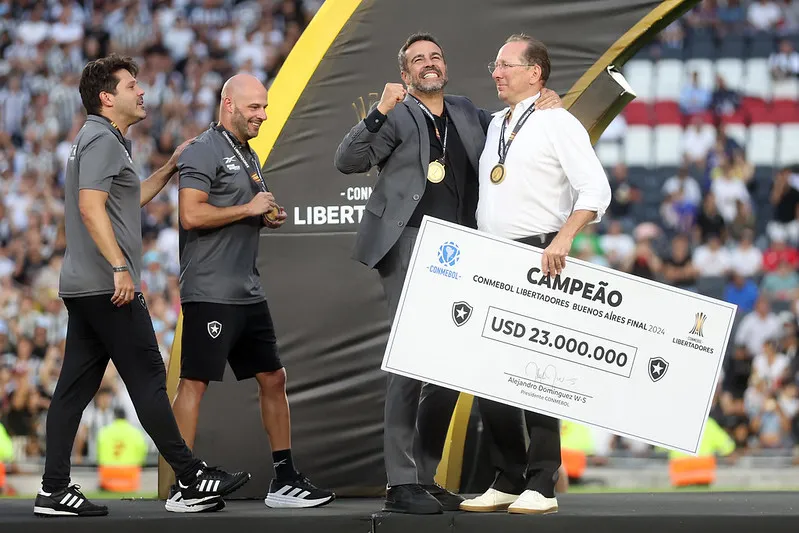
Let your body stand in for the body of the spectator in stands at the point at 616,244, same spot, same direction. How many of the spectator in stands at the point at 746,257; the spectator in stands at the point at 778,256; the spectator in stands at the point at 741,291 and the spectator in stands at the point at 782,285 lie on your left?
4

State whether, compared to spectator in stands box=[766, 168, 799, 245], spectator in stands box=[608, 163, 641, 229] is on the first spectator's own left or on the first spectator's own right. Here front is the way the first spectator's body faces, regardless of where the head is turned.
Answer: on the first spectator's own right

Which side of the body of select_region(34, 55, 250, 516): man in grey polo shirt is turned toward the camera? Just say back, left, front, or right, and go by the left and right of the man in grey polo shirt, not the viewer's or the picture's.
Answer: right

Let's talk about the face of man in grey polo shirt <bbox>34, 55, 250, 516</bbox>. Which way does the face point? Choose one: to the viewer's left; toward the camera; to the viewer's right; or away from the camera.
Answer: to the viewer's right

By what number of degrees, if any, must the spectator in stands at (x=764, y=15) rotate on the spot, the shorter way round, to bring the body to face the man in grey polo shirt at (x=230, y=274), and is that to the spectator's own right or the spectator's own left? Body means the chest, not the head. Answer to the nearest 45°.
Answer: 0° — they already face them

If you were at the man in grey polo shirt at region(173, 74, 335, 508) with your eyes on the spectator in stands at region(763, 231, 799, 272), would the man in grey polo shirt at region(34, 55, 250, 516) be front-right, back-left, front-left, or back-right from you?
back-left

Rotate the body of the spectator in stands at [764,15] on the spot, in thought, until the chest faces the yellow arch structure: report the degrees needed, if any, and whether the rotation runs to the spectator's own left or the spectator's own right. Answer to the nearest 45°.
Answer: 0° — they already face it

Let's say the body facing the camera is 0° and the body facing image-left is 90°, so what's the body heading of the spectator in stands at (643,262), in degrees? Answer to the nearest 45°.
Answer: approximately 0°

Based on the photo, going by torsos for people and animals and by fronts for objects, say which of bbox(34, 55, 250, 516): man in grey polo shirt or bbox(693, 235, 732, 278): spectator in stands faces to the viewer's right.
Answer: the man in grey polo shirt

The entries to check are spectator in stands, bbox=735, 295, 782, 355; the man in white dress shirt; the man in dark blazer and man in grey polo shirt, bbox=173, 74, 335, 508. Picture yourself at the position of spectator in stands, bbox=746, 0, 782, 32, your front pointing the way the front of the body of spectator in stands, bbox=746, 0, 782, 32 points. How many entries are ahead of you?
4
